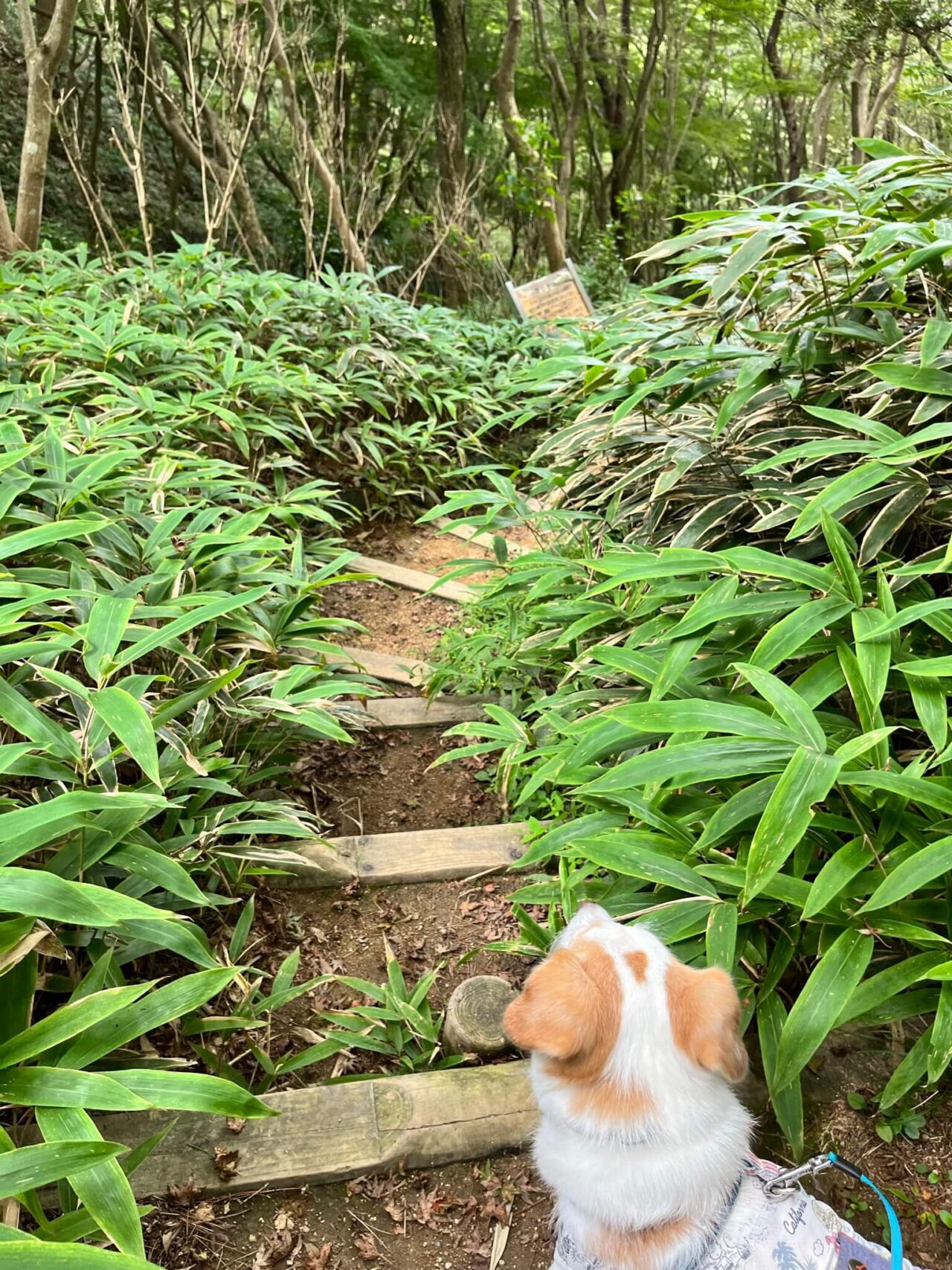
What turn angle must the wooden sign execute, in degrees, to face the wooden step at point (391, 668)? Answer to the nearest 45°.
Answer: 0° — it already faces it

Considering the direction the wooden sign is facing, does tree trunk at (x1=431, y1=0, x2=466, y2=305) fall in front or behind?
behind

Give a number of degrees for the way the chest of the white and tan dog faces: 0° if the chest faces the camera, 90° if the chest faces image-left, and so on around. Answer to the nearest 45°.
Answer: approximately 135°

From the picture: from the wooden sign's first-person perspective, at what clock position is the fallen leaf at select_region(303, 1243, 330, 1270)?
The fallen leaf is roughly at 12 o'clock from the wooden sign.

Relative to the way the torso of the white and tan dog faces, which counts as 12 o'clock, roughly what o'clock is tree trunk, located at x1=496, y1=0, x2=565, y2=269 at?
The tree trunk is roughly at 1 o'clock from the white and tan dog.

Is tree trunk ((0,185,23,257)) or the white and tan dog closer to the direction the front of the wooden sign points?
the white and tan dog

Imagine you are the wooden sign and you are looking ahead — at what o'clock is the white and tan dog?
The white and tan dog is roughly at 12 o'clock from the wooden sign.

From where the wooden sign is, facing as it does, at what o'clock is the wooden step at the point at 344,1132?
The wooden step is roughly at 12 o'clock from the wooden sign.

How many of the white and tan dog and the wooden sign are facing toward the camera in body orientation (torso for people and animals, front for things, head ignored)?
1

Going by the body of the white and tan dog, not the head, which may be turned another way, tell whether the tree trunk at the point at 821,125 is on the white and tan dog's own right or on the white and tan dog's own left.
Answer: on the white and tan dog's own right

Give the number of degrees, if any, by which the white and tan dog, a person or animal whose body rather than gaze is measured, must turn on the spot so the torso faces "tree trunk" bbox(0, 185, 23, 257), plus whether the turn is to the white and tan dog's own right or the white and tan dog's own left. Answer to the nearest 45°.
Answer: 0° — it already faces it

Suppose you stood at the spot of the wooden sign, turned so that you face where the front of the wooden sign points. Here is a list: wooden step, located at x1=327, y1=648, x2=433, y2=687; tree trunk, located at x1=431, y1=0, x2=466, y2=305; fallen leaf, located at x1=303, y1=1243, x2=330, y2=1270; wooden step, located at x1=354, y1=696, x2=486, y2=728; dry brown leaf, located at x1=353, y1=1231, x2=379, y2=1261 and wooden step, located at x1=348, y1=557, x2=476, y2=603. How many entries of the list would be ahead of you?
5
